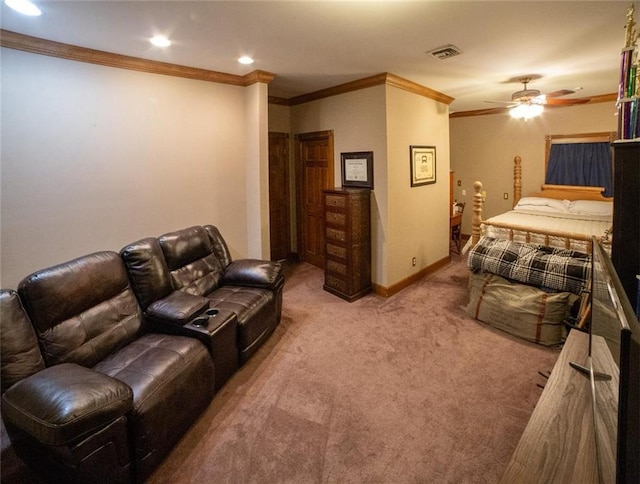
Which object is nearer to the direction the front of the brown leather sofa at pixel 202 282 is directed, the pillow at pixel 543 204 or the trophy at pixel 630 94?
the trophy

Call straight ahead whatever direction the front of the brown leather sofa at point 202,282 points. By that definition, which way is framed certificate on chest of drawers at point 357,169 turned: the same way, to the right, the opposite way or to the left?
to the right

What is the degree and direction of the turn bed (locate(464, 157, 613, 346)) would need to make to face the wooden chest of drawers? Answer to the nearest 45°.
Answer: approximately 45° to its right

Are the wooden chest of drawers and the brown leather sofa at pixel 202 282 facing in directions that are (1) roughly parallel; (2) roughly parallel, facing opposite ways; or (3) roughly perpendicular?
roughly perpendicular

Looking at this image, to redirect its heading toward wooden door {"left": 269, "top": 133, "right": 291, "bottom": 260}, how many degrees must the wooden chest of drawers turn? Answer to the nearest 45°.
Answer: approximately 90° to its right

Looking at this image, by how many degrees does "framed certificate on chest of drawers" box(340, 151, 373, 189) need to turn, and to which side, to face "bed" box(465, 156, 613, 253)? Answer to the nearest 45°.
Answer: approximately 135° to its left

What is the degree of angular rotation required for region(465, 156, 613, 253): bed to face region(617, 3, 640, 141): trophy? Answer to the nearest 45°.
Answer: approximately 45° to its left
